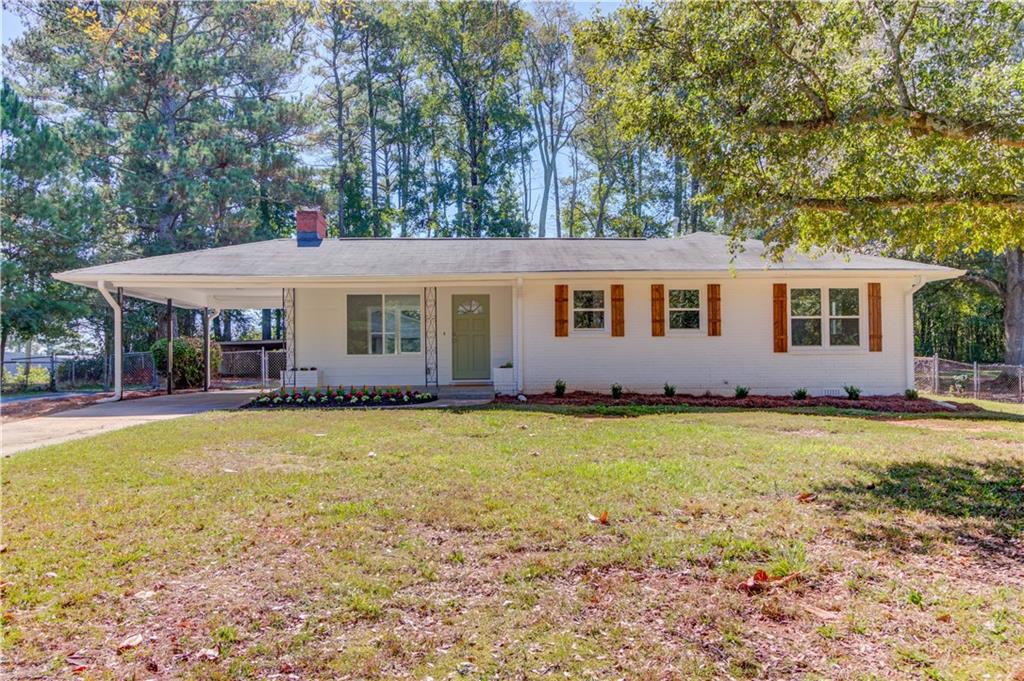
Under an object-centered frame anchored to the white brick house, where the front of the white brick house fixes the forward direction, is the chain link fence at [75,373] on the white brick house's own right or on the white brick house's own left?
on the white brick house's own right

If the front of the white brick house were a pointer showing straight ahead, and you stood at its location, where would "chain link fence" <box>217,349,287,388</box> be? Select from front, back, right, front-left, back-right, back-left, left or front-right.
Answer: back-right

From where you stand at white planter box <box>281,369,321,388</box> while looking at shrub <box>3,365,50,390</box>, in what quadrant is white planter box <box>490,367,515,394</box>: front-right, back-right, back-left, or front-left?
back-right

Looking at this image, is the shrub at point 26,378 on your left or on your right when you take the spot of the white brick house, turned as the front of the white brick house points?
on your right

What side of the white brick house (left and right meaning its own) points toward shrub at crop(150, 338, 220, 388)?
right

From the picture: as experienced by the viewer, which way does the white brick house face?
facing the viewer

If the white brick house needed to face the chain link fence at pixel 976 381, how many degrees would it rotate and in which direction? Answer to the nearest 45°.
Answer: approximately 135° to its left

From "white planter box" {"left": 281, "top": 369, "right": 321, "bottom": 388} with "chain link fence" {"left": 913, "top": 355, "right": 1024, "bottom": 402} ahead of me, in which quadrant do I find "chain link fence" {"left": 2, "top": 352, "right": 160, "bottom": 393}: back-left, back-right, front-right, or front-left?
back-left
